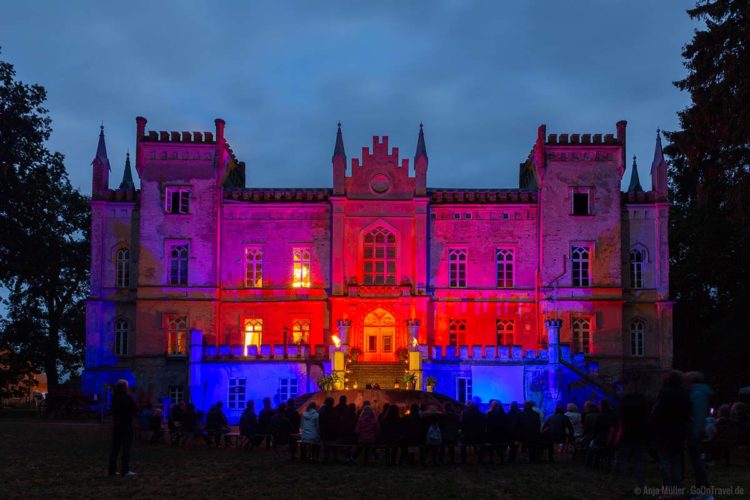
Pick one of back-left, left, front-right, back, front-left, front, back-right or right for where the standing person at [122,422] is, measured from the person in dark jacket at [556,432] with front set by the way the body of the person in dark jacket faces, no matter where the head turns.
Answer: back-left

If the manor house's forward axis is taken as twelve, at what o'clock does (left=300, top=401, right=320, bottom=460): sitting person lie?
The sitting person is roughly at 12 o'clock from the manor house.

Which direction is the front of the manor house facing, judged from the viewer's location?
facing the viewer

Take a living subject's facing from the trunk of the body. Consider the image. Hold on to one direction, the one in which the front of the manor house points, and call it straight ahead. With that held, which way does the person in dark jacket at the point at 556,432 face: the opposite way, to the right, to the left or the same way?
the opposite way

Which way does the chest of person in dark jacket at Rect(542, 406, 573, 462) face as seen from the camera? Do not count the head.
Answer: away from the camera

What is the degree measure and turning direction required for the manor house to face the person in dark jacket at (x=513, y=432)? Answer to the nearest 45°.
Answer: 0° — it already faces them

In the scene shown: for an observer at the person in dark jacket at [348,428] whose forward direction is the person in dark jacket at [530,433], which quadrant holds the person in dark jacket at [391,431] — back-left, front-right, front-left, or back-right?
front-right

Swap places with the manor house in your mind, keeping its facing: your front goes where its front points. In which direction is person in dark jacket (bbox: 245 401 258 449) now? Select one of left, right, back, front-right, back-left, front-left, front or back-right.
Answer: front

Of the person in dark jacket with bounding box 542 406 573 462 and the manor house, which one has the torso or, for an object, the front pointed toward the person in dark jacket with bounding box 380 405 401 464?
the manor house

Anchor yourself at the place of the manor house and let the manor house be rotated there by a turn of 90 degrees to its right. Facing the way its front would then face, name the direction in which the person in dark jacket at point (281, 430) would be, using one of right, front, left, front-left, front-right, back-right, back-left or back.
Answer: left

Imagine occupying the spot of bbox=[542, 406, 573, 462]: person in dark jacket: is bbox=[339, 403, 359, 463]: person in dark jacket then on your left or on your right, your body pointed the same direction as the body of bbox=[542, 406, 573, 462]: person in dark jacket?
on your left

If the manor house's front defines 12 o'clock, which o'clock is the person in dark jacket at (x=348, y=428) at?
The person in dark jacket is roughly at 12 o'clock from the manor house.

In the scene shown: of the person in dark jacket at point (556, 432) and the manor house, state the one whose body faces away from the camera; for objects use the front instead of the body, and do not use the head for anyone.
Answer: the person in dark jacket

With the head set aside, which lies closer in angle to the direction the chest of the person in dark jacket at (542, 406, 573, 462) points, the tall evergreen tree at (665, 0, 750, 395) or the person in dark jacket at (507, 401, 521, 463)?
the tall evergreen tree

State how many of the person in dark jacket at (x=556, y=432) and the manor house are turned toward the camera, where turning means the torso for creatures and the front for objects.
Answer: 1

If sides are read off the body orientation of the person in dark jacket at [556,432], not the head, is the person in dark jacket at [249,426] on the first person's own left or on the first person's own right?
on the first person's own left
